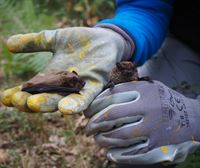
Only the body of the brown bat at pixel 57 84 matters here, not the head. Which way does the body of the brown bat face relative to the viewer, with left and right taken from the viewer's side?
facing to the right of the viewer
